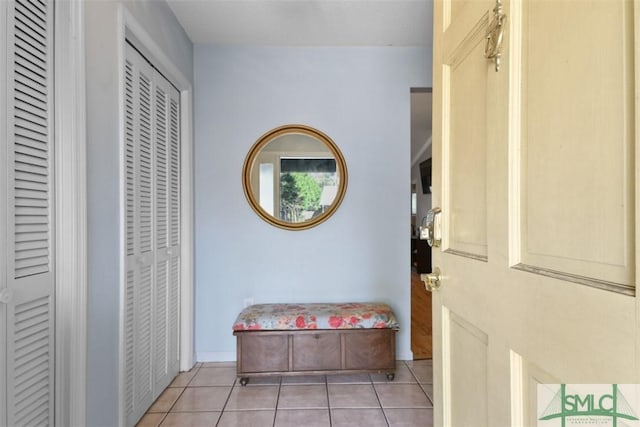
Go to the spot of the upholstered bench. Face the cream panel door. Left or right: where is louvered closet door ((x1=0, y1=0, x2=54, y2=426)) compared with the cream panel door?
right

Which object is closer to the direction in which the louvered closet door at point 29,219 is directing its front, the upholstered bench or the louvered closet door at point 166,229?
the upholstered bench

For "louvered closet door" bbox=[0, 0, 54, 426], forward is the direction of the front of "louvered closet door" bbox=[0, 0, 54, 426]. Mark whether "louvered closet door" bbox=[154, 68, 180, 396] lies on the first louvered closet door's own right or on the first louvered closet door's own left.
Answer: on the first louvered closet door's own left

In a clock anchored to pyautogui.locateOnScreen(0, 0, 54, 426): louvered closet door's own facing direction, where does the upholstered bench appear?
The upholstered bench is roughly at 10 o'clock from the louvered closet door.

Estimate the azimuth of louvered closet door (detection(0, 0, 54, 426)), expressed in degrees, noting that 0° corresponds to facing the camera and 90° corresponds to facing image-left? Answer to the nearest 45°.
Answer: approximately 315°

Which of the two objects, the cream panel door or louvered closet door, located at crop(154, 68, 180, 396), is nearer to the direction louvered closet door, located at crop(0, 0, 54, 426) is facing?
the cream panel door

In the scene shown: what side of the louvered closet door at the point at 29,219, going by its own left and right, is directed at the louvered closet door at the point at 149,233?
left

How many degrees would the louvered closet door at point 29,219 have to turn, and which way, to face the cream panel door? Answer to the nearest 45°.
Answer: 0° — it already faces it
